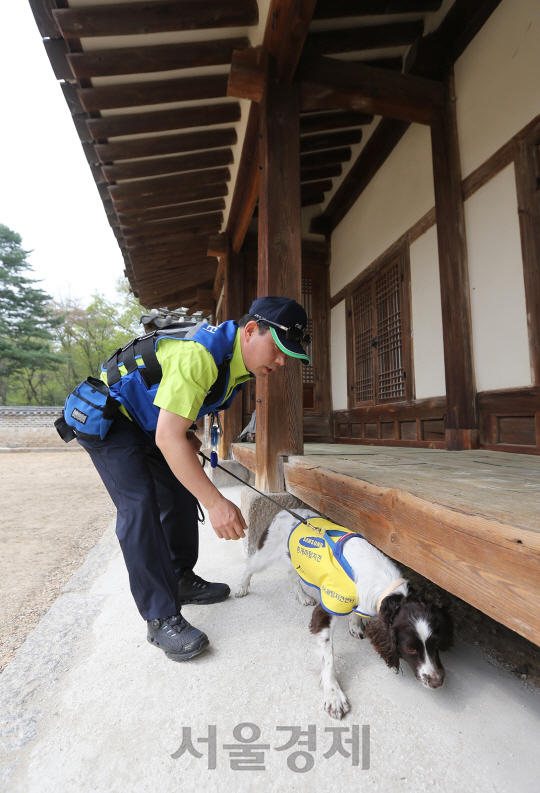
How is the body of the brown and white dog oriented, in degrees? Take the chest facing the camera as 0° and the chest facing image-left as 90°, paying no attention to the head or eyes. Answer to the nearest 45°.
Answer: approximately 315°

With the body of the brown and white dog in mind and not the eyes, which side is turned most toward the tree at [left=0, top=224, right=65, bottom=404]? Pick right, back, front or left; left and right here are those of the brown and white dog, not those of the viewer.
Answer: back
